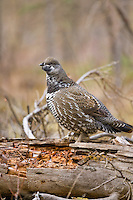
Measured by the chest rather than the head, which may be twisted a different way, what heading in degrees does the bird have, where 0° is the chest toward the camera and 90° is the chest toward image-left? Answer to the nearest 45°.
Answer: approximately 90°
